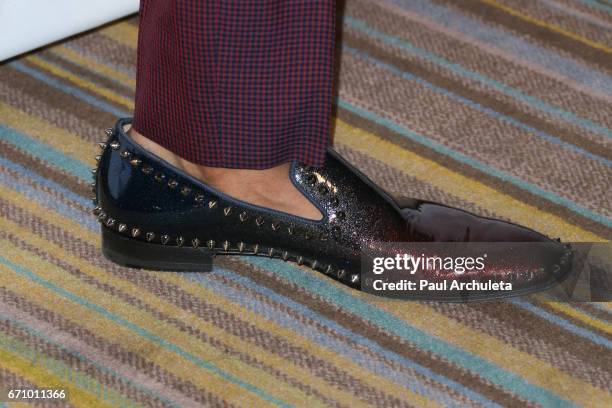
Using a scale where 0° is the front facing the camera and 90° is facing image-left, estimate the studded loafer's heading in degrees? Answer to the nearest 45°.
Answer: approximately 270°
